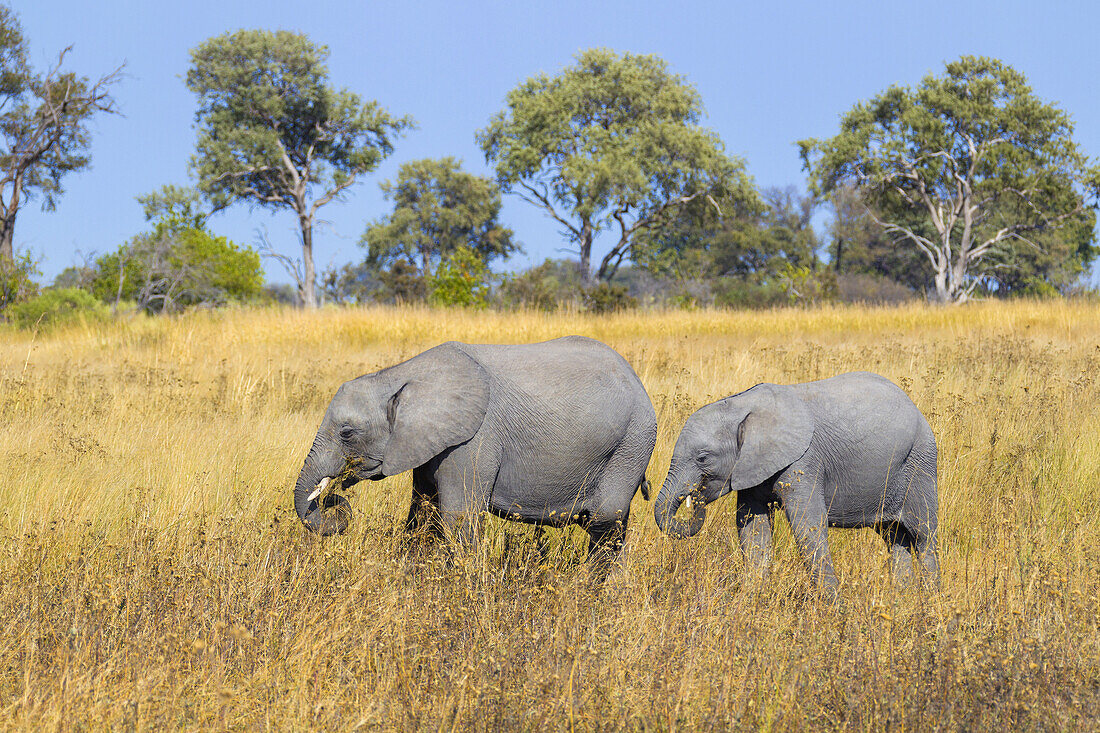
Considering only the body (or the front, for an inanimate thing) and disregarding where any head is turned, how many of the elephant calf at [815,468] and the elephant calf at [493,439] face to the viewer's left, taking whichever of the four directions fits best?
2

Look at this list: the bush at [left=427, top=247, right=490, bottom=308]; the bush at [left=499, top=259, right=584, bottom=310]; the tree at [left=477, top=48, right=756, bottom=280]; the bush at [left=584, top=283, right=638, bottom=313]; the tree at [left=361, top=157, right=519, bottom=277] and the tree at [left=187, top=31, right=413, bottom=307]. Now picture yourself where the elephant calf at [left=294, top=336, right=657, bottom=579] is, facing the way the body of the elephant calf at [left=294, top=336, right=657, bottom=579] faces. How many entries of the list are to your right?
6

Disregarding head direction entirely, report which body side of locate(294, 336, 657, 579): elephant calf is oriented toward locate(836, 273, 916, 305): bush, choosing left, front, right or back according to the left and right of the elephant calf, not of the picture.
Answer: right

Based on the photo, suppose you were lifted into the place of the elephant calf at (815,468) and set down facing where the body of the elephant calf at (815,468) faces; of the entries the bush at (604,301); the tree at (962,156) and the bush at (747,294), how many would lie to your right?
3

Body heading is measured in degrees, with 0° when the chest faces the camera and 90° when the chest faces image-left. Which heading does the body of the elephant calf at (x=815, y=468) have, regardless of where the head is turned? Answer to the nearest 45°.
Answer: approximately 90°

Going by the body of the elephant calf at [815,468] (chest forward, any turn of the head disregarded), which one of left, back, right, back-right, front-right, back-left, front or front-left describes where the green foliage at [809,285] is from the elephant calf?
right

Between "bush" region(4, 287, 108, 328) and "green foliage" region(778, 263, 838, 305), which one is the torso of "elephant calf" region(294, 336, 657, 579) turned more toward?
the bush

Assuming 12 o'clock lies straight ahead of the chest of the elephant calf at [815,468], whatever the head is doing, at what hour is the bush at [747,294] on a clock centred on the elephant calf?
The bush is roughly at 3 o'clock from the elephant calf.

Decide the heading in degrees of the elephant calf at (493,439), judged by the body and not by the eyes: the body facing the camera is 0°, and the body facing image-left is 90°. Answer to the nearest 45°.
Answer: approximately 90°

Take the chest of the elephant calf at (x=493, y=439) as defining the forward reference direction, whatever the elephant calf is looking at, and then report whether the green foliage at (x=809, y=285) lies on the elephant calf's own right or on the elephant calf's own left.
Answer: on the elephant calf's own right

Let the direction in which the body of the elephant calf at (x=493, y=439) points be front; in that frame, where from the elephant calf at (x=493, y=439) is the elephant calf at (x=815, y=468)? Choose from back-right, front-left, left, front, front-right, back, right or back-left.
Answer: back

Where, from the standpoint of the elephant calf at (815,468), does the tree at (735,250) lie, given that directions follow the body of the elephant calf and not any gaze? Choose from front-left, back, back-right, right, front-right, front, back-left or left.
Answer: right

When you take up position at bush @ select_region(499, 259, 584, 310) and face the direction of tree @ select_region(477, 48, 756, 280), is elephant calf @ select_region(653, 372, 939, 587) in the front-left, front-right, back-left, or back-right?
back-right
